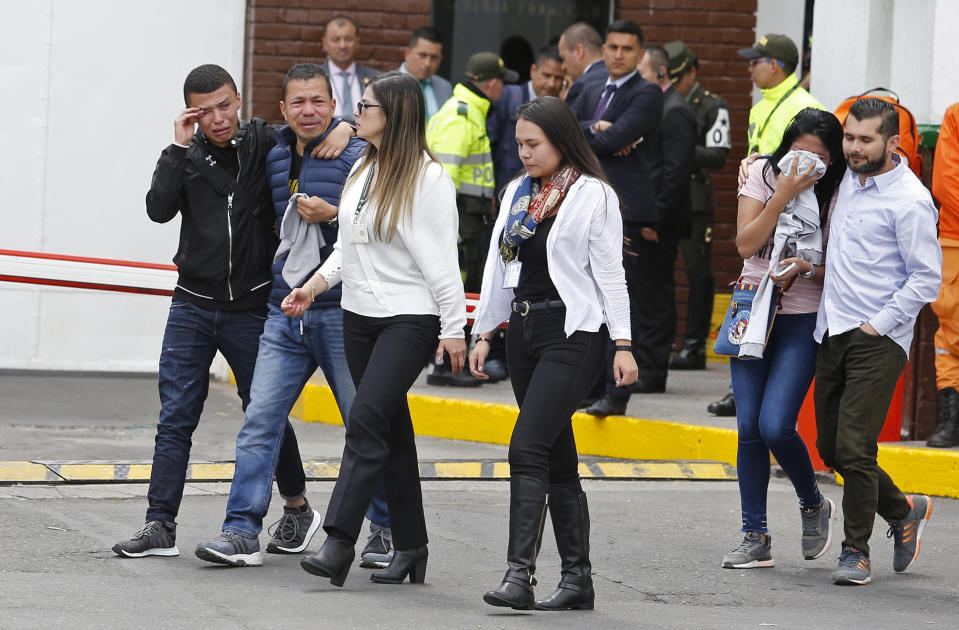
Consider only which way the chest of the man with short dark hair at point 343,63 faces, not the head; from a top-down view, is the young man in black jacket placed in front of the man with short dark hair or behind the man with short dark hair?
in front

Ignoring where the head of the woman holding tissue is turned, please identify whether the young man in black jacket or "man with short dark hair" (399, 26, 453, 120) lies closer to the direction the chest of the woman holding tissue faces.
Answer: the young man in black jacket

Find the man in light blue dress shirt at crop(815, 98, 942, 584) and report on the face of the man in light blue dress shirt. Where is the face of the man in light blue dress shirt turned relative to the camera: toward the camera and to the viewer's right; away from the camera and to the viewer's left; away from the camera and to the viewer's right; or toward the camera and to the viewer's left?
toward the camera and to the viewer's left
